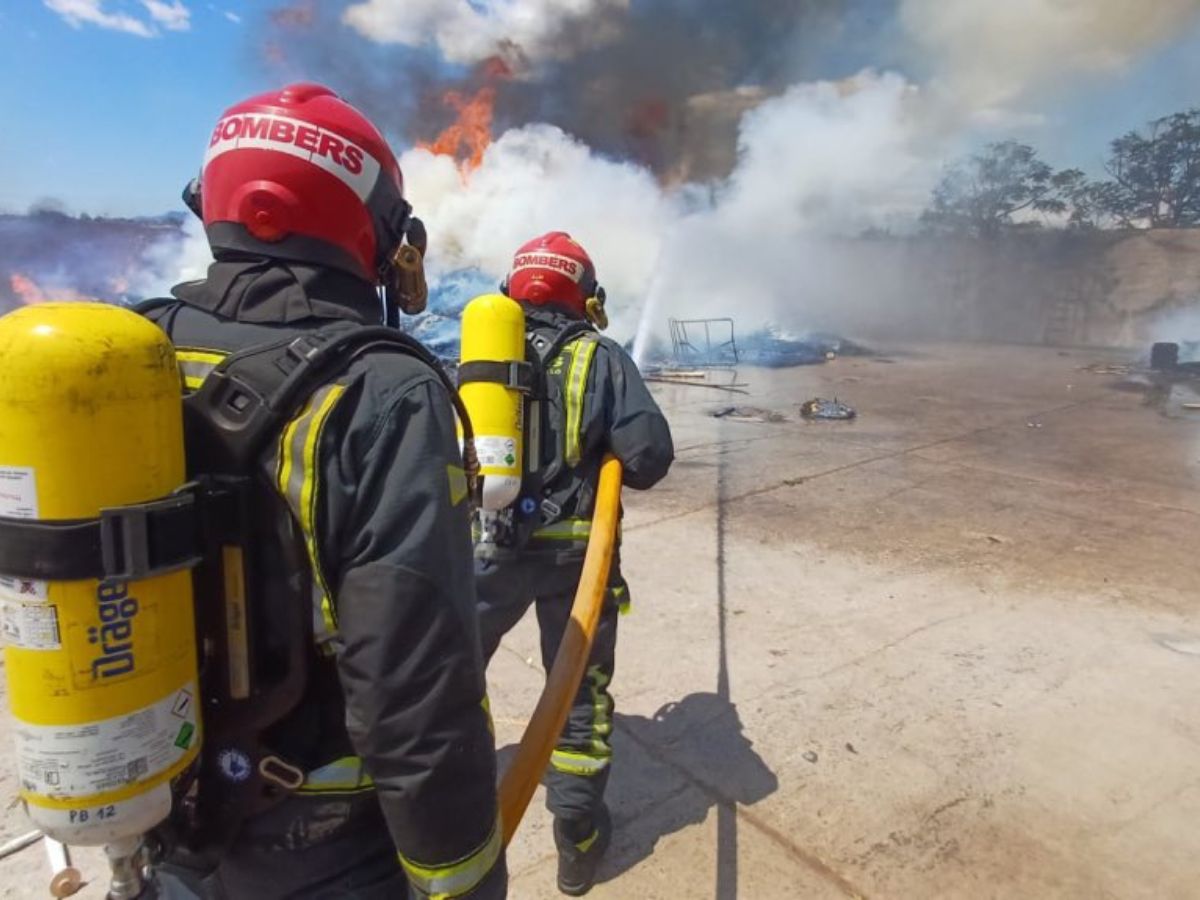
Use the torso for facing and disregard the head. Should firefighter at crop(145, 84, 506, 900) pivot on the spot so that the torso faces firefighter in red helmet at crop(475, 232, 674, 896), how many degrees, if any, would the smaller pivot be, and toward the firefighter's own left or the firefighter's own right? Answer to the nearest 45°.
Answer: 0° — they already face them

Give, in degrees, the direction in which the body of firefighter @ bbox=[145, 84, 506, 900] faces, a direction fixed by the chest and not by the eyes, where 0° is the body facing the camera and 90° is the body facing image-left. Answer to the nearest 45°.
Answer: approximately 225°

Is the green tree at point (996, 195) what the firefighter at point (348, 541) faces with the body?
yes
